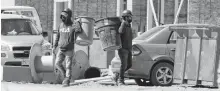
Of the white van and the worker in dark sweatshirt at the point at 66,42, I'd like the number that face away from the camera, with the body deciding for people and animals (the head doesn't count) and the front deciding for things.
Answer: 0

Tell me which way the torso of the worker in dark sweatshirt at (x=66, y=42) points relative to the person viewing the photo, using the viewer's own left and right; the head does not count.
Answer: facing the viewer and to the left of the viewer

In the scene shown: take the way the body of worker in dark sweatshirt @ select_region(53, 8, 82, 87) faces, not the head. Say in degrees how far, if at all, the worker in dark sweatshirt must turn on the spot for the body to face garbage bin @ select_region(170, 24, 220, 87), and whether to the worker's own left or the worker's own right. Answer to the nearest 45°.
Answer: approximately 135° to the worker's own left

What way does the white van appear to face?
toward the camera

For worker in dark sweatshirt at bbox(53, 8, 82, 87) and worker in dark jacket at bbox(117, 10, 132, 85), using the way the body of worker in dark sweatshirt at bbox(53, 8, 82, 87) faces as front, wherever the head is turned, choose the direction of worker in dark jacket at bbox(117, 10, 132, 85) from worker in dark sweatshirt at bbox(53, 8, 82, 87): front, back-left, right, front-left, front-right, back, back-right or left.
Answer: back-left

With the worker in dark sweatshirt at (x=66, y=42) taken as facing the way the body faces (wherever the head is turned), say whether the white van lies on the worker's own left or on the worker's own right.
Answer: on the worker's own right

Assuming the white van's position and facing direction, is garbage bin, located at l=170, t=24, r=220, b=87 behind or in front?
in front
